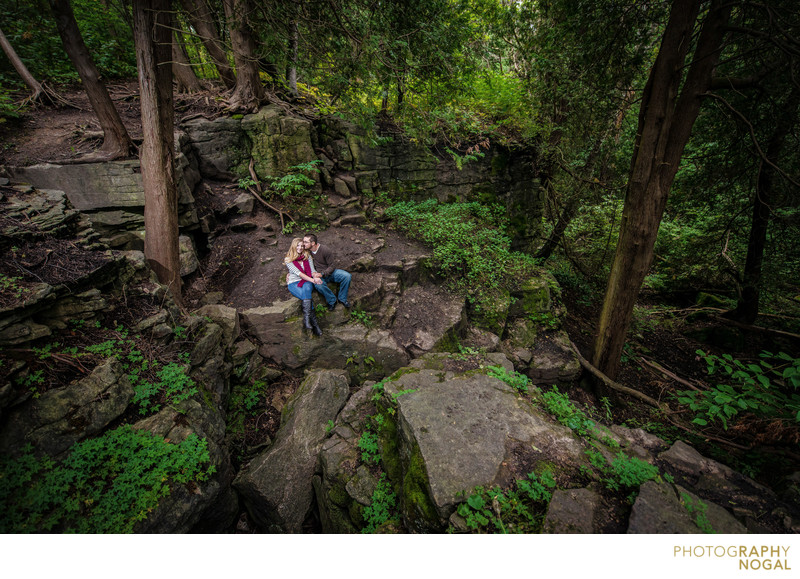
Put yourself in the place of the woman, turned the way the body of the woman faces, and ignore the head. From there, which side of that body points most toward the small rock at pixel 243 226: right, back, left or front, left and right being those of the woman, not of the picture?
back

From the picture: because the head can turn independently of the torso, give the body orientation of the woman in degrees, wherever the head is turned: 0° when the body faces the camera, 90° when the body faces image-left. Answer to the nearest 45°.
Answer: approximately 315°

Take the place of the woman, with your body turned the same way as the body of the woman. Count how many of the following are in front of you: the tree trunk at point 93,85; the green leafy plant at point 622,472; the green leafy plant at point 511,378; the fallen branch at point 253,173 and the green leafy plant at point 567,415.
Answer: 3

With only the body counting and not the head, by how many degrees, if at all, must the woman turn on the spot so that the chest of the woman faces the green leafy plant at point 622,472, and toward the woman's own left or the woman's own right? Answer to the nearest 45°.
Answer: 0° — they already face it

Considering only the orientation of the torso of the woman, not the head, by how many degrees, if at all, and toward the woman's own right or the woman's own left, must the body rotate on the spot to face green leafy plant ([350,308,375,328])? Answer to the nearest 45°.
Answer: approximately 45° to the woman's own left

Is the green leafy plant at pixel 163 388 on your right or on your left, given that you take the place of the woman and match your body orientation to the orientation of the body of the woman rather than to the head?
on your right

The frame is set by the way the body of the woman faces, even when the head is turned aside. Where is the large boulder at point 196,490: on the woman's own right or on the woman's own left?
on the woman's own right

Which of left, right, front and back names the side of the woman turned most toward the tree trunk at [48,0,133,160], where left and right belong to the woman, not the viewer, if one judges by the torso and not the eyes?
back

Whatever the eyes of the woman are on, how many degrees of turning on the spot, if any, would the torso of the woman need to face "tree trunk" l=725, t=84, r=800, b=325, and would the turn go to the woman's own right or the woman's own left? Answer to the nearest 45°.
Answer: approximately 45° to the woman's own left
